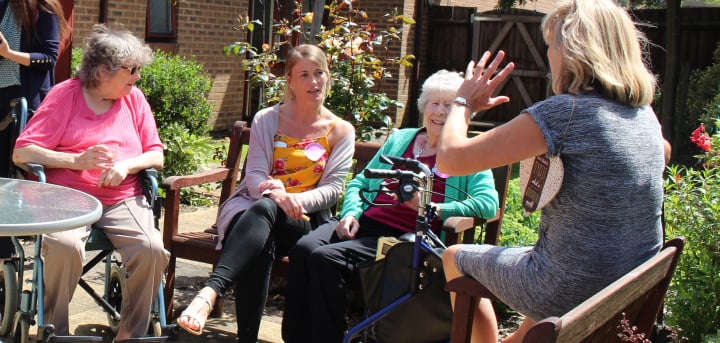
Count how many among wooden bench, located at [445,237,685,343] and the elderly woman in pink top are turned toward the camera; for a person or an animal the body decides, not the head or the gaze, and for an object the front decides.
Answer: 1

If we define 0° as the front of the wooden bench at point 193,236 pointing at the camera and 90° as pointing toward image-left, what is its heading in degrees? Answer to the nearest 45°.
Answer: approximately 45°

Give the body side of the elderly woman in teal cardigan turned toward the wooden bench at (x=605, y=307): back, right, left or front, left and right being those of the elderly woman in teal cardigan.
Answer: left

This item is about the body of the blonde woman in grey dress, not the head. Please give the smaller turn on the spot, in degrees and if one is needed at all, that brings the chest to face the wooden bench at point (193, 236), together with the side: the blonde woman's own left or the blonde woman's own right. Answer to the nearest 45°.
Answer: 0° — they already face it

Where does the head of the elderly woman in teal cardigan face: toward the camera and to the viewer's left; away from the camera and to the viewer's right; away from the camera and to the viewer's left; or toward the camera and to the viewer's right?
toward the camera and to the viewer's right

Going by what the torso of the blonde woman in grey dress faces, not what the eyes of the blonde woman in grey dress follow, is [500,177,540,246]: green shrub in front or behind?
in front

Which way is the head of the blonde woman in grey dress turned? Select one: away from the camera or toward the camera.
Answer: away from the camera
